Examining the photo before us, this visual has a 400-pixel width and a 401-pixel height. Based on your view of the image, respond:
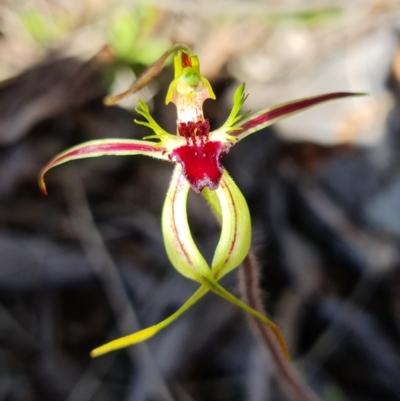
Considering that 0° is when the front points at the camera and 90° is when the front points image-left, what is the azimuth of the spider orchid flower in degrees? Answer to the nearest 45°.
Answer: approximately 0°
